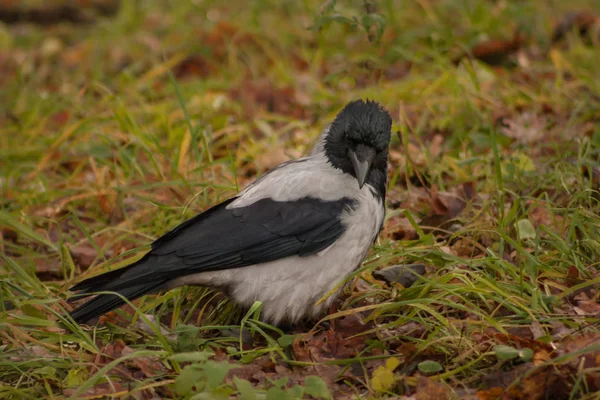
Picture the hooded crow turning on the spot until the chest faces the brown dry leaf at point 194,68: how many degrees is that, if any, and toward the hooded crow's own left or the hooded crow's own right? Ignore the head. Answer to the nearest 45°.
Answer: approximately 90° to the hooded crow's own left

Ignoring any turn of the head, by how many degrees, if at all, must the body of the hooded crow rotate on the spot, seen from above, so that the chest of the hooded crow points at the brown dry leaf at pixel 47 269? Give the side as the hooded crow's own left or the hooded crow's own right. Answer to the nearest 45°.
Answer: approximately 135° to the hooded crow's own left

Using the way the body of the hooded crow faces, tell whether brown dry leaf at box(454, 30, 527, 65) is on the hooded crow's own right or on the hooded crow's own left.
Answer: on the hooded crow's own left

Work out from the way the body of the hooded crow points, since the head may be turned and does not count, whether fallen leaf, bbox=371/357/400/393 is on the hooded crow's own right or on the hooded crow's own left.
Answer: on the hooded crow's own right

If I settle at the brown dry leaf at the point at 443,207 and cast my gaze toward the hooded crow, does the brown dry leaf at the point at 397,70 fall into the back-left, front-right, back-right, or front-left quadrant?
back-right

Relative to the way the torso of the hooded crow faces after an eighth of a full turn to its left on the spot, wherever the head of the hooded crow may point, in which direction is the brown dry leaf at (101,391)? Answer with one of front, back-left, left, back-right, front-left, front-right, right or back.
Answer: back

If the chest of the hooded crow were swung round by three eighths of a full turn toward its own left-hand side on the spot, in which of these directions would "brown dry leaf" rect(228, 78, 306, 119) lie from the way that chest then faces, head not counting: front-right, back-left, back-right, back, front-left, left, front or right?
front-right

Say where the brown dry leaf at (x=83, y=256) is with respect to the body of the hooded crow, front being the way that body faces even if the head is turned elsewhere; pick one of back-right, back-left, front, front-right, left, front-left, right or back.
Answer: back-left

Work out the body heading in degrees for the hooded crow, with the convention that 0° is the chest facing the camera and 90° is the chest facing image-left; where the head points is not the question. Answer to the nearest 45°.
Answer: approximately 270°
